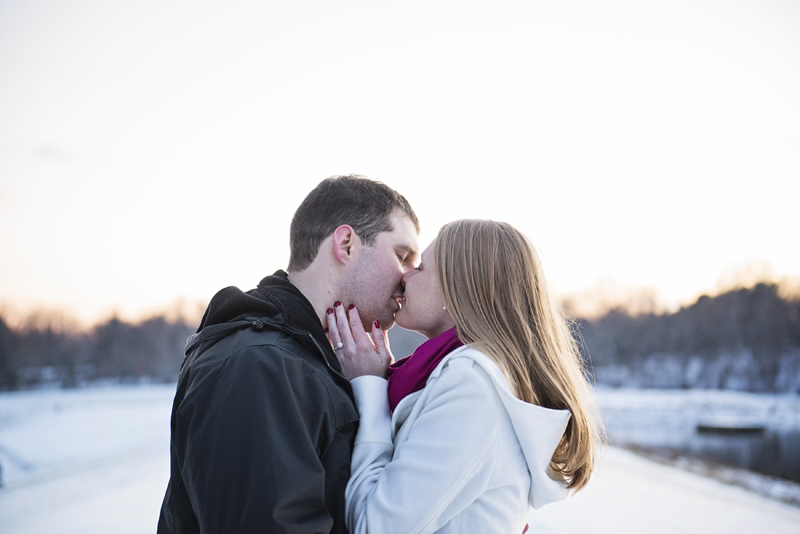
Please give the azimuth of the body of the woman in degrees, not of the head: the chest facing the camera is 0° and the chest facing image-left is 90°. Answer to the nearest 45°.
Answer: approximately 90°

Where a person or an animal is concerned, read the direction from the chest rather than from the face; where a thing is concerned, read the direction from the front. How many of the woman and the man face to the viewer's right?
1

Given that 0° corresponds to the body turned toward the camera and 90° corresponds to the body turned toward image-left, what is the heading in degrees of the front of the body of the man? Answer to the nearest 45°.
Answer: approximately 270°

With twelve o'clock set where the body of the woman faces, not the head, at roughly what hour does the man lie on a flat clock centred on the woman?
The man is roughly at 11 o'clock from the woman.

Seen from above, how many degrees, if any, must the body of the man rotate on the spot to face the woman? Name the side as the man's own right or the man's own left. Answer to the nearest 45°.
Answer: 0° — they already face them

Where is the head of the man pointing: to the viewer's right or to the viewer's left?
to the viewer's right

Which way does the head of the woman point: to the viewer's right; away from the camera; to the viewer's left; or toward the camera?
to the viewer's left

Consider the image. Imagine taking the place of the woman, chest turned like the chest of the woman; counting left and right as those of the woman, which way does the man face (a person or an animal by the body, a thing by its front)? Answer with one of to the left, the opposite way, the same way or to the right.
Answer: the opposite way
